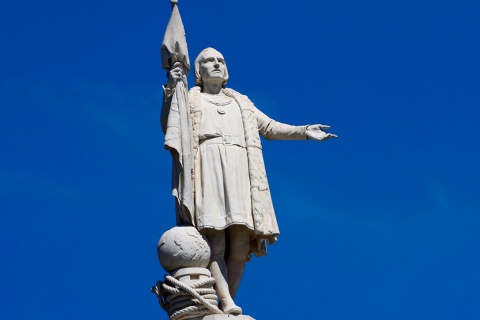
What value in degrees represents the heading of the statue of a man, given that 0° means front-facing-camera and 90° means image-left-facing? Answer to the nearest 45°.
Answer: approximately 0°
